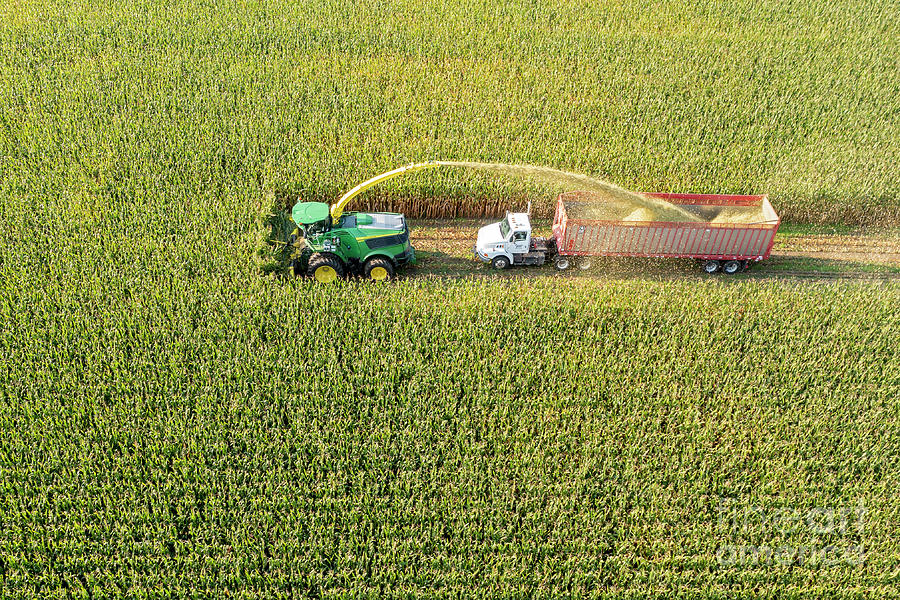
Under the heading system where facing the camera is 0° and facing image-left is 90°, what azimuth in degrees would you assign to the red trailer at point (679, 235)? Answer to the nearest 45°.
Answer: approximately 90°
